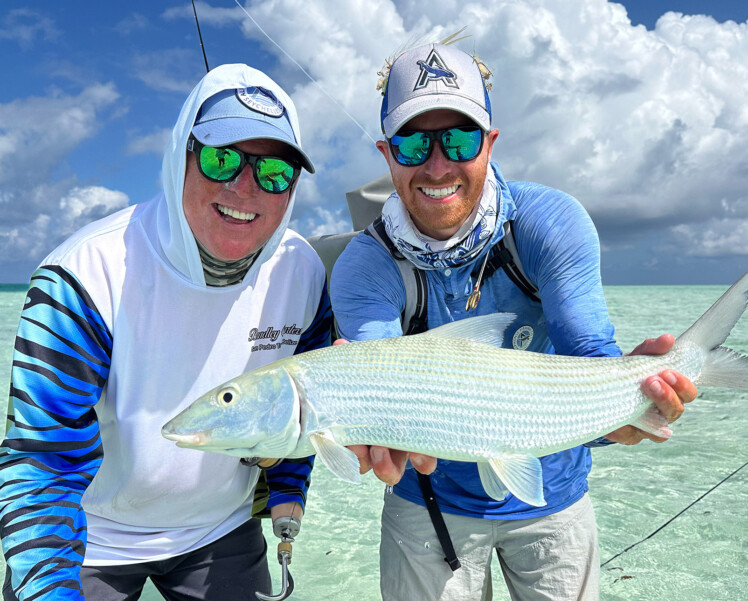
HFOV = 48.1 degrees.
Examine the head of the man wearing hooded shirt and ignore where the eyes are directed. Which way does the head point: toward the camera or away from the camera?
toward the camera

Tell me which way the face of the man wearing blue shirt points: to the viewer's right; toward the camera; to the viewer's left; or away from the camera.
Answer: toward the camera

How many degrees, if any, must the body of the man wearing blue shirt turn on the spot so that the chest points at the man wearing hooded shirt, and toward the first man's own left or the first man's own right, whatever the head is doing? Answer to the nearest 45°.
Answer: approximately 90° to the first man's own right

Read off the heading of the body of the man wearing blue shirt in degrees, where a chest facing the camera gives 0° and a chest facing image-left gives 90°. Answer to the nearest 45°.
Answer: approximately 0°
